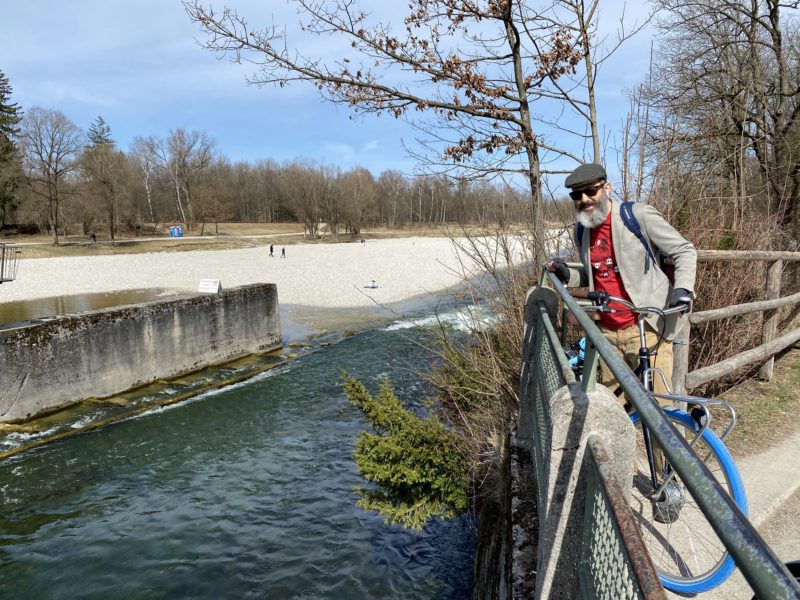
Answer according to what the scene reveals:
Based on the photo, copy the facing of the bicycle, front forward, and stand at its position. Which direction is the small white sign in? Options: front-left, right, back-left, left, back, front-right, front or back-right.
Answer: back

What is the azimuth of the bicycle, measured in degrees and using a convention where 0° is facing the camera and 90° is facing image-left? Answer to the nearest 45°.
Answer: approximately 315°

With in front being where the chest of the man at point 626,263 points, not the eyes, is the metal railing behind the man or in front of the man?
in front

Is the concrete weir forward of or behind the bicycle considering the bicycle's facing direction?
behind

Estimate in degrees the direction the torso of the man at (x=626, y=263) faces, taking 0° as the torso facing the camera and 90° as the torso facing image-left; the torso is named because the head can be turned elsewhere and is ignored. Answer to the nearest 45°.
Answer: approximately 45°

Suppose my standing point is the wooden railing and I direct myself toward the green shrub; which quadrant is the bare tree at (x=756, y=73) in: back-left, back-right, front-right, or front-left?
back-right

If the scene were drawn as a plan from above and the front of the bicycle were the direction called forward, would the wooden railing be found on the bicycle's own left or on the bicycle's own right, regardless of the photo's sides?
on the bicycle's own left

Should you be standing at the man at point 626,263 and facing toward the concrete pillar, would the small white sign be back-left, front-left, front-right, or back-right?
back-right

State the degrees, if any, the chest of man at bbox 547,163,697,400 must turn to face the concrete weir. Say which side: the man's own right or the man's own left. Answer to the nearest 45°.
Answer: approximately 90° to the man's own right

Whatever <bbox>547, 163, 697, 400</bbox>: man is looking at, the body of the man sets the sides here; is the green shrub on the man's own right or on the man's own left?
on the man's own right
